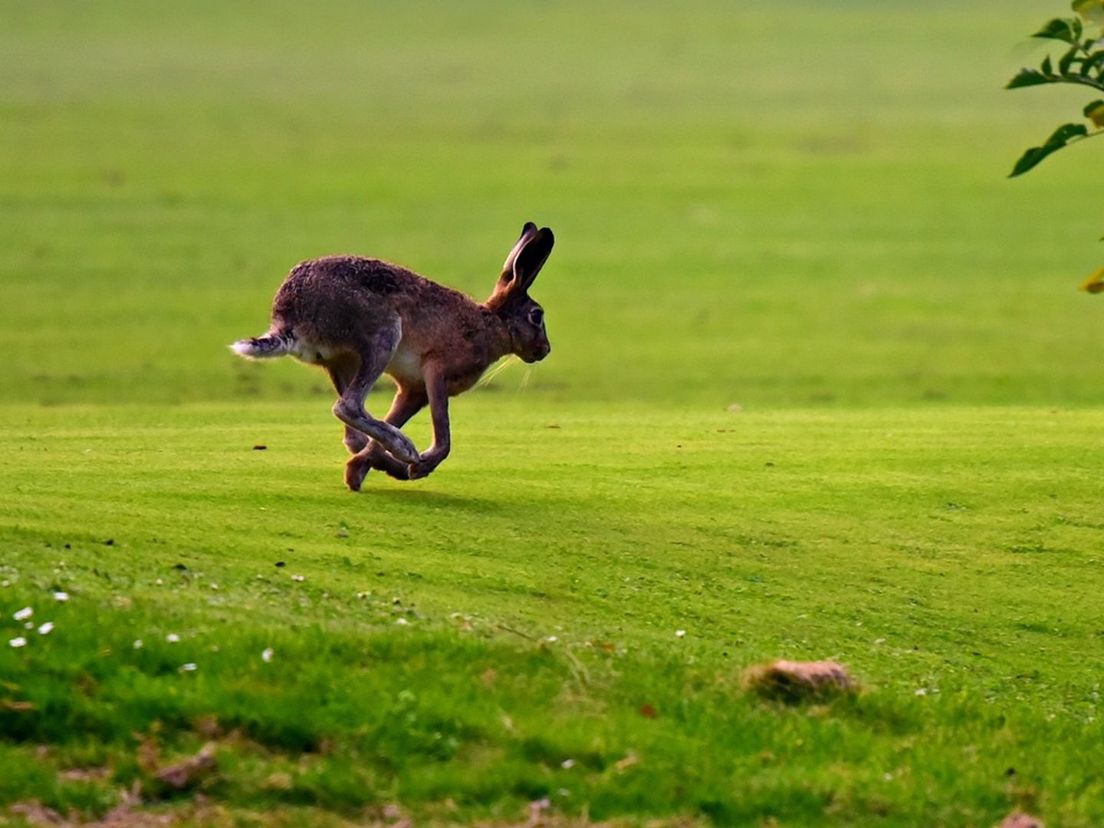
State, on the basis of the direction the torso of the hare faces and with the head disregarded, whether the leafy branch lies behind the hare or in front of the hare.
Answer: in front

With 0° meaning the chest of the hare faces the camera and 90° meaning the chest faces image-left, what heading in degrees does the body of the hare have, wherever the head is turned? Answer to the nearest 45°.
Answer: approximately 270°
